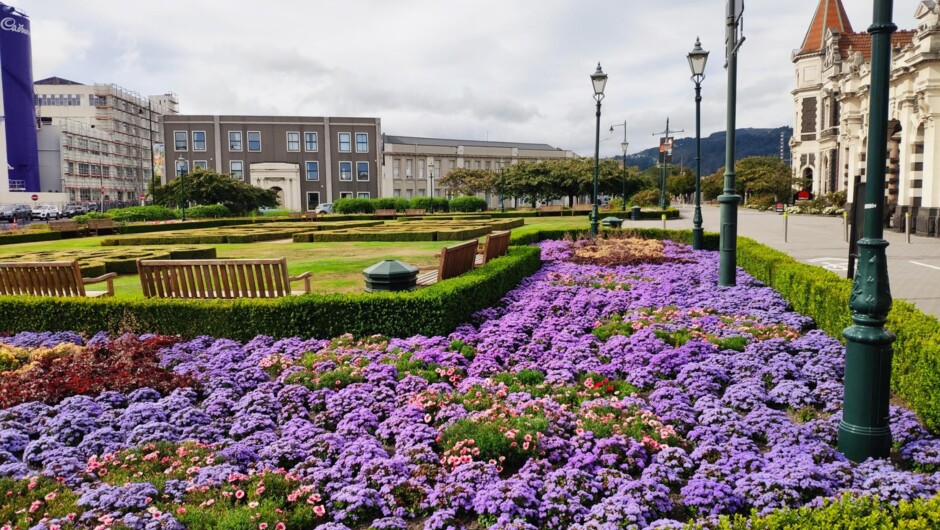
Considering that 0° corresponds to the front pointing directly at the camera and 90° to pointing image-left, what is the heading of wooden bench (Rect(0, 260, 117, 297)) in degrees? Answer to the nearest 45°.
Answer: approximately 225°

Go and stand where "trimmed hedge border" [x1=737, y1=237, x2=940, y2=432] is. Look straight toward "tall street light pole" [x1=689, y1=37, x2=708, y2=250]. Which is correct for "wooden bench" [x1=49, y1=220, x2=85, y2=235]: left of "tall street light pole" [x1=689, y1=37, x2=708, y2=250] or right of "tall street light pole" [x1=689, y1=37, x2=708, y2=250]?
left

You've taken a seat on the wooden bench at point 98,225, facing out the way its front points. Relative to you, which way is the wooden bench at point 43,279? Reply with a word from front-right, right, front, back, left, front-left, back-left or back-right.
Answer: front-right

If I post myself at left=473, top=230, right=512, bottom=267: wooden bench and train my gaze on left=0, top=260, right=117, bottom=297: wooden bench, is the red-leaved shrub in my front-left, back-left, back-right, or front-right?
front-left

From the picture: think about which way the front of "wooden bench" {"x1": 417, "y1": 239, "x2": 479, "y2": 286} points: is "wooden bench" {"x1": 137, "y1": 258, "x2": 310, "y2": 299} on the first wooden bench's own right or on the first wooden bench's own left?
on the first wooden bench's own left

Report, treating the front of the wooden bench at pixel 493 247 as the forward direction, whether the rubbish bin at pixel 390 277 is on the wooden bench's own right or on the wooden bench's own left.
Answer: on the wooden bench's own left

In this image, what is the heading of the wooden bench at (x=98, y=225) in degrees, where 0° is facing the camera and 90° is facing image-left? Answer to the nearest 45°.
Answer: approximately 315°

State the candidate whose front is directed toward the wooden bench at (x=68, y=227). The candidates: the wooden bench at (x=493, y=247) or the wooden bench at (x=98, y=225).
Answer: the wooden bench at (x=493, y=247)

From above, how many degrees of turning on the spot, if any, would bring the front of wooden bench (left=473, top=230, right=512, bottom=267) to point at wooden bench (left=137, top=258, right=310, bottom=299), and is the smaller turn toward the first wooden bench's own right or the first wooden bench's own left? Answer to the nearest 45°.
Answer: approximately 90° to the first wooden bench's own left

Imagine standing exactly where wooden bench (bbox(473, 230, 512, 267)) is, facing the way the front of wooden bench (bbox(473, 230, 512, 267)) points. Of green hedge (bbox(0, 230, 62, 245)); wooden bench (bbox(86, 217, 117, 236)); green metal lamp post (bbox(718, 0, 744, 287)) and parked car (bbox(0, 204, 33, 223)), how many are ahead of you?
3

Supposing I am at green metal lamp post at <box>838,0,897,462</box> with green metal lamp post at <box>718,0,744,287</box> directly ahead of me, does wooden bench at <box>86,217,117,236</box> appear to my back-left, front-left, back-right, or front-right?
front-left

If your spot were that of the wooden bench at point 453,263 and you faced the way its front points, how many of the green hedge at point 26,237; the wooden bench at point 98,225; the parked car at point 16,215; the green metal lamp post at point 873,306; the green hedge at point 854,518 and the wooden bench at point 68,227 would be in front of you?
4

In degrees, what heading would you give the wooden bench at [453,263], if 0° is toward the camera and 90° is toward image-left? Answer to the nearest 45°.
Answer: approximately 135°

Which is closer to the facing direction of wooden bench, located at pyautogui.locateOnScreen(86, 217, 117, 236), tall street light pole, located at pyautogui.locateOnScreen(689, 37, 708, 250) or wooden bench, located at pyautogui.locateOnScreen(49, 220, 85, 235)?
the tall street light pole

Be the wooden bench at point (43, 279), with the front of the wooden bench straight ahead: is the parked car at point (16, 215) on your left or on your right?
on your left

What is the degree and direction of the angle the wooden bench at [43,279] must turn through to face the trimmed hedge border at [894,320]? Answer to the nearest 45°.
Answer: approximately 90° to its right

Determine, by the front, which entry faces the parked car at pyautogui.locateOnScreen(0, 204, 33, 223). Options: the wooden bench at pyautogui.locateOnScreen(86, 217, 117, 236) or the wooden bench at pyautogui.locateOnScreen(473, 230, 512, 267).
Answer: the wooden bench at pyautogui.locateOnScreen(473, 230, 512, 267)

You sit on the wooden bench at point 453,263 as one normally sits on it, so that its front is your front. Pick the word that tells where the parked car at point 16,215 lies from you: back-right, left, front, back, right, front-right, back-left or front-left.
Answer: front

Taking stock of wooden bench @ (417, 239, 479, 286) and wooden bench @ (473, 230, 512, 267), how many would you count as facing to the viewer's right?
0

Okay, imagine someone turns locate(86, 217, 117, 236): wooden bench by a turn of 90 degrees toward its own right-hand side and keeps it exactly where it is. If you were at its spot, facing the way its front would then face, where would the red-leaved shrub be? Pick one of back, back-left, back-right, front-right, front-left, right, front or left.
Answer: front-left

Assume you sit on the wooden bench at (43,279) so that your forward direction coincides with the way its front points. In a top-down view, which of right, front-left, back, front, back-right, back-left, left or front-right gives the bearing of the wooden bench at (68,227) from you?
front-left

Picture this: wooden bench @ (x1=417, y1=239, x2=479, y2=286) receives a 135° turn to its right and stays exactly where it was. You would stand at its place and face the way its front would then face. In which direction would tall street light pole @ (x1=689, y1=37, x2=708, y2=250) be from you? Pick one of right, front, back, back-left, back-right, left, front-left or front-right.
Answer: front-left

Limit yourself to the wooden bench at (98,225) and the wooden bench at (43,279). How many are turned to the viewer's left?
0
